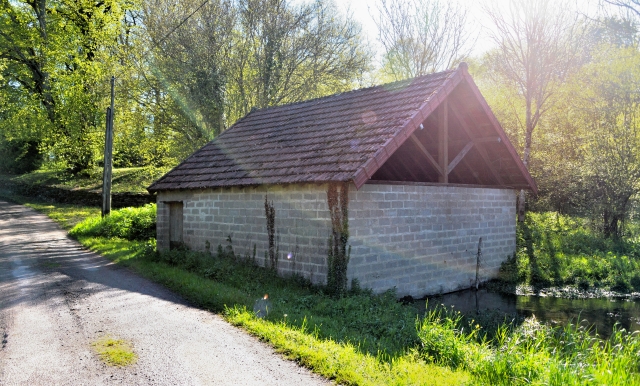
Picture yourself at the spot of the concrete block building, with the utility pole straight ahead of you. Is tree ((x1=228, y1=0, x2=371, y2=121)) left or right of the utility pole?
right

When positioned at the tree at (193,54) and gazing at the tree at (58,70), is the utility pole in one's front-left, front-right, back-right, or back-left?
front-left

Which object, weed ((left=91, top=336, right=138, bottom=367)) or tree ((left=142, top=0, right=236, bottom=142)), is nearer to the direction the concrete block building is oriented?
the weed
